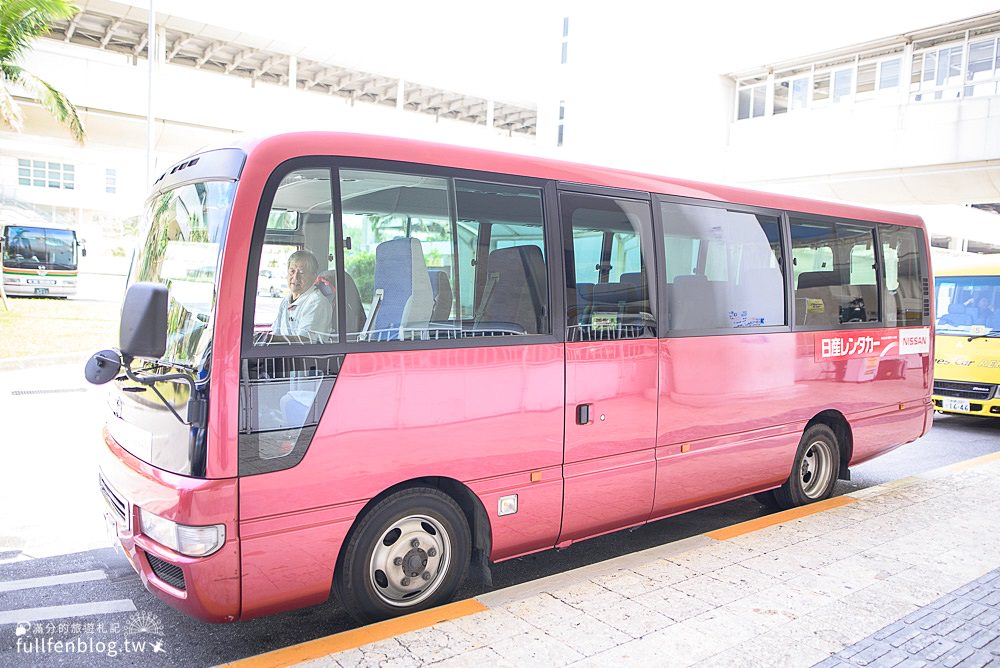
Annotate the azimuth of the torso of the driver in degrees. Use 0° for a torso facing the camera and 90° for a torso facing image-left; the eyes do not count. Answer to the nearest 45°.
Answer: approximately 45°

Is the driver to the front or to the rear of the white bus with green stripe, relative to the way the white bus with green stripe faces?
to the front

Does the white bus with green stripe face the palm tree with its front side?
yes

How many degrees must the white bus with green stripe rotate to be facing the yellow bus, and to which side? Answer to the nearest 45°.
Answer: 0° — it already faces it

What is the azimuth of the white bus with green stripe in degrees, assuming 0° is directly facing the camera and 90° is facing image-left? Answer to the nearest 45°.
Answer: approximately 0°

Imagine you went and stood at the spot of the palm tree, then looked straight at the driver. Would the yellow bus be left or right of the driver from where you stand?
left

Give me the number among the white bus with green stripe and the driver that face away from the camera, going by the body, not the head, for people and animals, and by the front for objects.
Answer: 0
